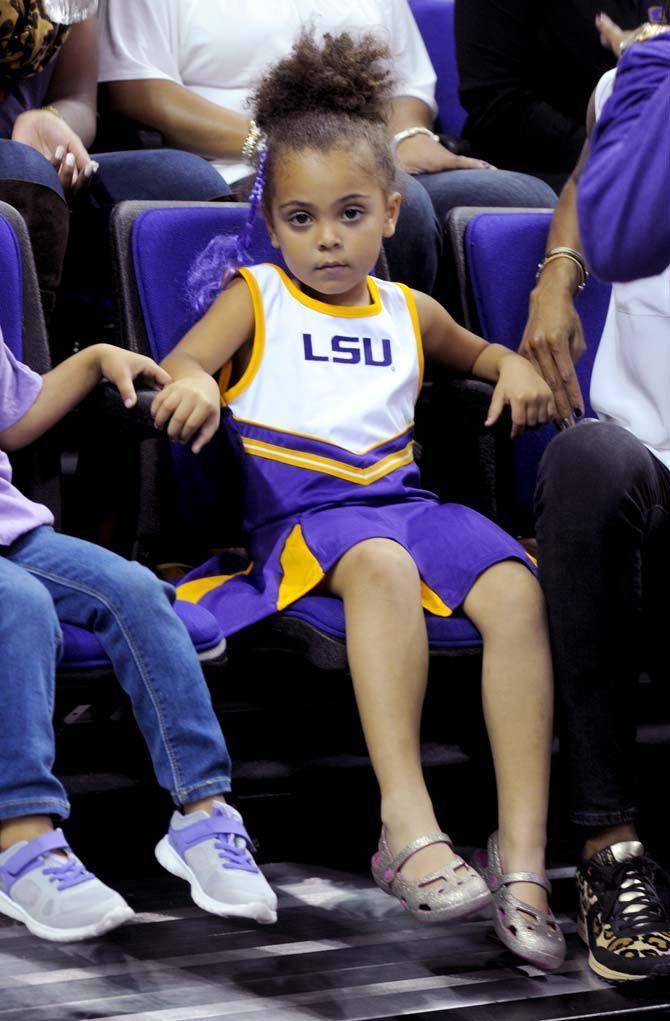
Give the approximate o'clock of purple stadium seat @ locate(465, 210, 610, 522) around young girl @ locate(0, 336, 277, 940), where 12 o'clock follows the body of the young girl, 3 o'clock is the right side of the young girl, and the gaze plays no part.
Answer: The purple stadium seat is roughly at 9 o'clock from the young girl.

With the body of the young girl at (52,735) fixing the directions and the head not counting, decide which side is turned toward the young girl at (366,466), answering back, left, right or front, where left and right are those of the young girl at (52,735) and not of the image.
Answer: left

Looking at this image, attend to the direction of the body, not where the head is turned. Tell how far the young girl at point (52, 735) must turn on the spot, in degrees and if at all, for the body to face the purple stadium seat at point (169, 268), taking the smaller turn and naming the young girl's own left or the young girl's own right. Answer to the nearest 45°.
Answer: approximately 135° to the young girl's own left

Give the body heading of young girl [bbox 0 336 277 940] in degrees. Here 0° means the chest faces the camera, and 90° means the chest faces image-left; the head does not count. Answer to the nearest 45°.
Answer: approximately 315°
